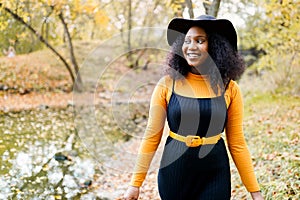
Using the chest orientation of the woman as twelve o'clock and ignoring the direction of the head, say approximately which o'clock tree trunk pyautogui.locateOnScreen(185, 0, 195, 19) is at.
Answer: The tree trunk is roughly at 6 o'clock from the woman.

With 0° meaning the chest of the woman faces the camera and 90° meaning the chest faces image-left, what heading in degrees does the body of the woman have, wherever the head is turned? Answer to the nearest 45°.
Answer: approximately 0°
